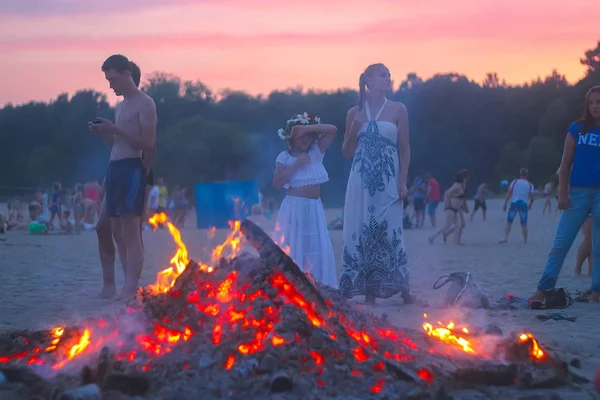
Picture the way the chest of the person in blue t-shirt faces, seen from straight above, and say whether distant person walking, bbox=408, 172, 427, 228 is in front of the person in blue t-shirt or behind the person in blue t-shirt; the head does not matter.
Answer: behind

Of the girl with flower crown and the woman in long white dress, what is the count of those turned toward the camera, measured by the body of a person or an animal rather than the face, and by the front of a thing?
2

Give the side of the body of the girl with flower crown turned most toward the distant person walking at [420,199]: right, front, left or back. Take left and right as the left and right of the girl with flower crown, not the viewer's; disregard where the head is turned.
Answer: back

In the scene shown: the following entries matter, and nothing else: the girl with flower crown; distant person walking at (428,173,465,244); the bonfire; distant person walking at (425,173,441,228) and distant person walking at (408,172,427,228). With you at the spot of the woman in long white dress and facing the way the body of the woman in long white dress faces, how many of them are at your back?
3

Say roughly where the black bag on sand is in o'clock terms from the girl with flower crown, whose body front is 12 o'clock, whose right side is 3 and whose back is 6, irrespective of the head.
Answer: The black bag on sand is roughly at 9 o'clock from the girl with flower crown.

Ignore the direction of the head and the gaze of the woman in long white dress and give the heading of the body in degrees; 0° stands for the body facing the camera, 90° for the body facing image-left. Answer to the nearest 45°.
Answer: approximately 0°

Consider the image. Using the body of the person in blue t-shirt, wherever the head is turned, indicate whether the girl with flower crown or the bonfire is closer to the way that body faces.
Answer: the bonfire

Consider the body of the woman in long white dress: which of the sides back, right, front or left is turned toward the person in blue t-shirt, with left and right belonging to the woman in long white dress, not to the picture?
left

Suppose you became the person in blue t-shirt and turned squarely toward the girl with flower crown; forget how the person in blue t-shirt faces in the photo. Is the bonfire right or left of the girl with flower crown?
left
